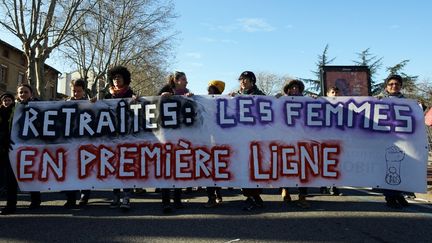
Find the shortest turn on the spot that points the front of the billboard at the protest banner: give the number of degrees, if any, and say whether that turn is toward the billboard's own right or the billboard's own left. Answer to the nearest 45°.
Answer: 0° — it already faces it

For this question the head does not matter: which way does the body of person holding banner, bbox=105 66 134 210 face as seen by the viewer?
toward the camera

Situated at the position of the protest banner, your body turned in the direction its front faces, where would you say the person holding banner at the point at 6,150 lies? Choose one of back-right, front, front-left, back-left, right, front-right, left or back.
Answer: right

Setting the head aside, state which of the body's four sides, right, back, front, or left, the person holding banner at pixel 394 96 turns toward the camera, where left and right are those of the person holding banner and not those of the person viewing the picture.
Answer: front

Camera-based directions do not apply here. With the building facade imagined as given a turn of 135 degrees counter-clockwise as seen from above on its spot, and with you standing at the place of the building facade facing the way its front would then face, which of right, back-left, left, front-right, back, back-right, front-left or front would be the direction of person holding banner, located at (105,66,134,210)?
back

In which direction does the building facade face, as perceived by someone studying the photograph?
facing the viewer and to the right of the viewer

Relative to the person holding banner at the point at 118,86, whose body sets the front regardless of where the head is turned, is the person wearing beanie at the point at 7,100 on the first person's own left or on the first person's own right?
on the first person's own right

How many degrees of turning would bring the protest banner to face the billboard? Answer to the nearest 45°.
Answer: approximately 135° to its left

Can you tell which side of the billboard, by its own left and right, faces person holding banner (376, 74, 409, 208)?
front

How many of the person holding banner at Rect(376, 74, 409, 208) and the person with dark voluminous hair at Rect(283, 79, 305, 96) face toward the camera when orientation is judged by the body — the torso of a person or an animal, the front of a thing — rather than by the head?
2
